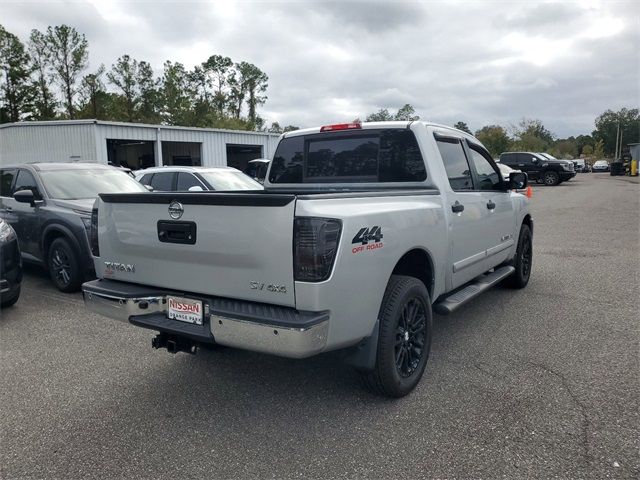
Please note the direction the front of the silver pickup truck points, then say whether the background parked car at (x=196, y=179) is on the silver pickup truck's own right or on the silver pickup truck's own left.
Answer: on the silver pickup truck's own left

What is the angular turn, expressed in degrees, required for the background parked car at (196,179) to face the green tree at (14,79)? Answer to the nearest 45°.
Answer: approximately 135° to its left

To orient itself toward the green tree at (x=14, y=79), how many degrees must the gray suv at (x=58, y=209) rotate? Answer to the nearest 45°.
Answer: approximately 135° to its left

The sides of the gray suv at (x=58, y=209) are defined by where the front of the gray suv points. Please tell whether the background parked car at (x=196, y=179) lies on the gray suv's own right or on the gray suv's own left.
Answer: on the gray suv's own left

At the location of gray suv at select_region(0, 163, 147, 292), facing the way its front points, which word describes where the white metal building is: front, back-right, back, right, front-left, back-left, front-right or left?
back-left

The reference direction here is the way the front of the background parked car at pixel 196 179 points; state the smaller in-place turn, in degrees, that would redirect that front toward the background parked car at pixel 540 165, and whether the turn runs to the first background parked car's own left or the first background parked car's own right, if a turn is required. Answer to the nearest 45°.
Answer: approximately 90° to the first background parked car's own left

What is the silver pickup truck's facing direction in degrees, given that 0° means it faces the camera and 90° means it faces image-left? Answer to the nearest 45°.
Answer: approximately 225°

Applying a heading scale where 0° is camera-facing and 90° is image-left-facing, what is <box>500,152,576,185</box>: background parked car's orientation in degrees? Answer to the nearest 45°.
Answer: approximately 315°
